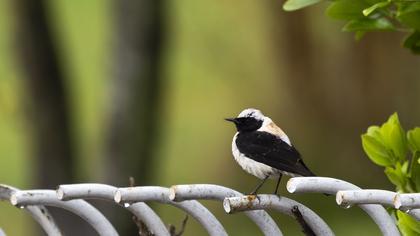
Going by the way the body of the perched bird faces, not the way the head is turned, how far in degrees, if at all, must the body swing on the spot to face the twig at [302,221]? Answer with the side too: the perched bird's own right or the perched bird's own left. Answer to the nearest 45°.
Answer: approximately 180°

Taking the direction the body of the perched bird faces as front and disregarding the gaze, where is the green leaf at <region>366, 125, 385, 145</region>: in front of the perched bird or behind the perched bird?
behind

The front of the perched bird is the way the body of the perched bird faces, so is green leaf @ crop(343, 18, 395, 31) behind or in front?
behind

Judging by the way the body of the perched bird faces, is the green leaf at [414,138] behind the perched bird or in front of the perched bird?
behind

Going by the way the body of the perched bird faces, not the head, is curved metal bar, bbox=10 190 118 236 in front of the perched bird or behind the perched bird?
in front

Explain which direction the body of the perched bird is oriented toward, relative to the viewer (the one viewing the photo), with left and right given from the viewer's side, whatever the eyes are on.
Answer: facing to the left of the viewer

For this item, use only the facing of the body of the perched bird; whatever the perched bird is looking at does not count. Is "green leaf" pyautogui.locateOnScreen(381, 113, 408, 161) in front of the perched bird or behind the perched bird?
behind
